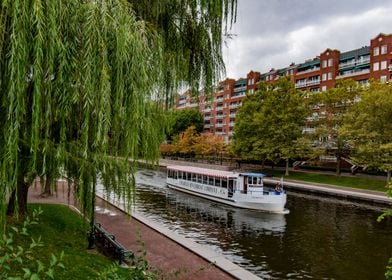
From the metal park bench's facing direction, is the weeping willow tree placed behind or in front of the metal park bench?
behind

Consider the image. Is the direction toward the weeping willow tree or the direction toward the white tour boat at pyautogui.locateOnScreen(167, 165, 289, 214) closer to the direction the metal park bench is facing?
the white tour boat

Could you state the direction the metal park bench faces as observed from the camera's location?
facing away from the viewer and to the right of the viewer

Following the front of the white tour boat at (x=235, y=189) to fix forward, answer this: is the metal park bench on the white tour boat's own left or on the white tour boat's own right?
on the white tour boat's own right

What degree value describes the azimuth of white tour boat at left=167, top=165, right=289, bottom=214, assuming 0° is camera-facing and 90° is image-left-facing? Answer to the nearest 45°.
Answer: approximately 315°
